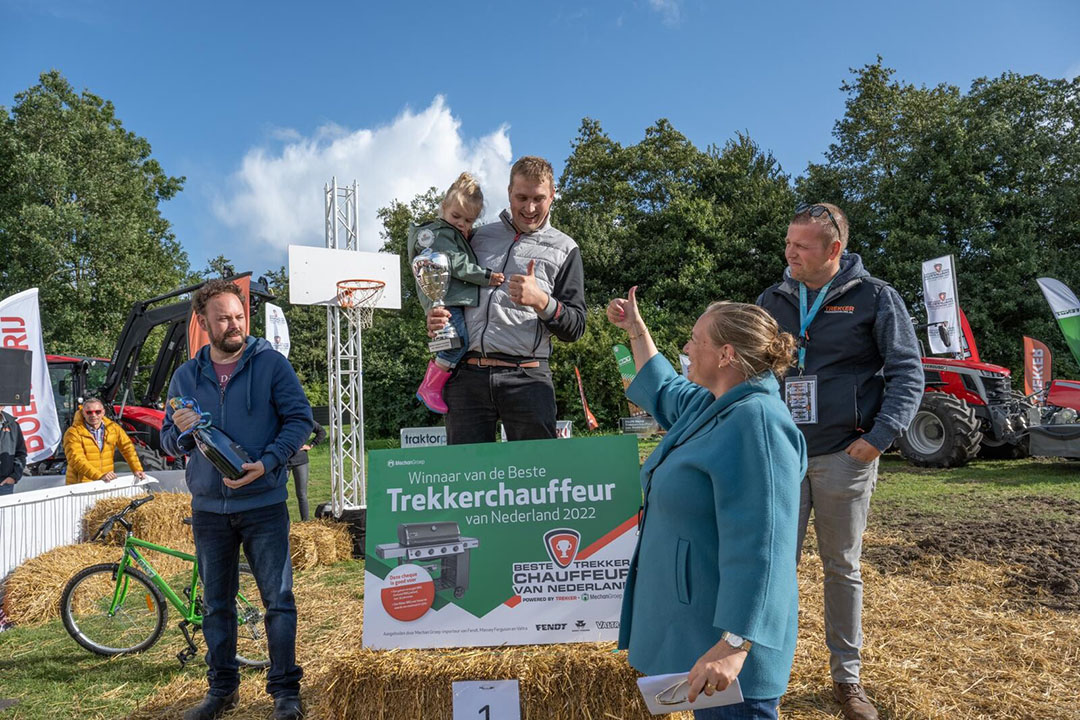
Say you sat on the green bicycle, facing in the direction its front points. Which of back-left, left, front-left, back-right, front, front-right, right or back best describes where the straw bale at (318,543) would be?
back-right

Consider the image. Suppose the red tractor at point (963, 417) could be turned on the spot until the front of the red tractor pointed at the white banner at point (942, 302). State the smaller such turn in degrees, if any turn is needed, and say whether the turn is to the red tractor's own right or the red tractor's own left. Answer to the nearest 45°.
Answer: approximately 135° to the red tractor's own left

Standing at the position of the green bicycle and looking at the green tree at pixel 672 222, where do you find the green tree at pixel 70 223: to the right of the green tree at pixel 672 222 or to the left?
left

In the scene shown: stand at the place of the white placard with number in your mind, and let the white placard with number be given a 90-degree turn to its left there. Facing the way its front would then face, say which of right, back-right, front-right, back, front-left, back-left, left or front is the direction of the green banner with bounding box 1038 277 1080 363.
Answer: front-left

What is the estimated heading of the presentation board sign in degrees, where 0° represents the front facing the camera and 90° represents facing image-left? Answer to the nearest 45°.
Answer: approximately 0°

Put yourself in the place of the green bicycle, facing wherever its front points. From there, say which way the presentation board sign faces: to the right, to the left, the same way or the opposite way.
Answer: to the left

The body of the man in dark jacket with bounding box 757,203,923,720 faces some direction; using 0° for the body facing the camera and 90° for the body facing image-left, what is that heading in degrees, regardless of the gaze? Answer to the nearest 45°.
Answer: approximately 45°

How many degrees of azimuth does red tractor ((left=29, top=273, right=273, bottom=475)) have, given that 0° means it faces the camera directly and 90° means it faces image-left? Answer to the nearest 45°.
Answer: approximately 315°
